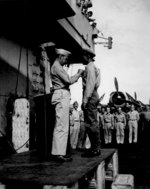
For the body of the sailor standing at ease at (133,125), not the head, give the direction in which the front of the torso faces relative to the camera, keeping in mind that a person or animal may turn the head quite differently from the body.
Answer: toward the camera
